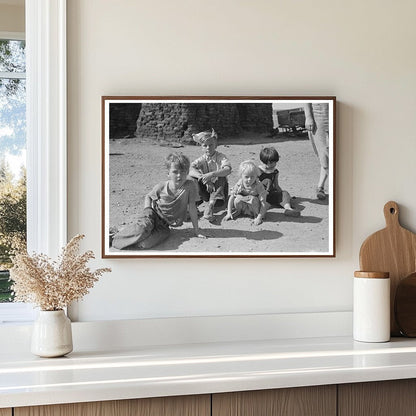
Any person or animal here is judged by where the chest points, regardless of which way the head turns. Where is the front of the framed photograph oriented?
toward the camera

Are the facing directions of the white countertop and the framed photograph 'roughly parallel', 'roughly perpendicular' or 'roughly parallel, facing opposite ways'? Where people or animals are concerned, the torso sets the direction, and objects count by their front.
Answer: roughly parallel

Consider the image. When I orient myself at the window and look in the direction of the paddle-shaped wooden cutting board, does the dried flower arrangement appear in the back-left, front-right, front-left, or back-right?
front-right

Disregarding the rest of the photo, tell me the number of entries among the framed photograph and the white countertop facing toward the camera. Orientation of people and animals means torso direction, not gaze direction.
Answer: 2

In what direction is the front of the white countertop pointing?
toward the camera
